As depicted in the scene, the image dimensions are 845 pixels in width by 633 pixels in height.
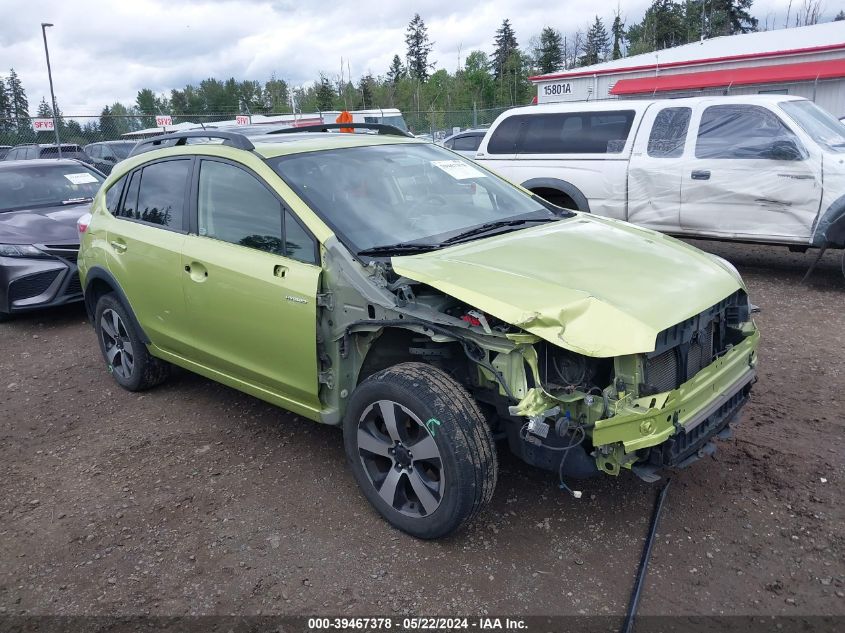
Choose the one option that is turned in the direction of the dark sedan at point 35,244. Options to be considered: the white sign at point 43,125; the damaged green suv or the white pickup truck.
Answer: the white sign

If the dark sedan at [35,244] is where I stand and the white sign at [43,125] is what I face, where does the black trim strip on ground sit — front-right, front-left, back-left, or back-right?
back-right

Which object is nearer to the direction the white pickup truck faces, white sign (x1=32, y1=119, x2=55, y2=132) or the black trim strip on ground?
the black trim strip on ground

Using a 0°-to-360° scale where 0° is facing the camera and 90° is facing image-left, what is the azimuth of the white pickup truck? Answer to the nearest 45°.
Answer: approximately 315°

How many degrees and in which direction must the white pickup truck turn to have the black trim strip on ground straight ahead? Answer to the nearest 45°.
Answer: approximately 45° to its right

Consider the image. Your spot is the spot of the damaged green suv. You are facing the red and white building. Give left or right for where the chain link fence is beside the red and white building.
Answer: left

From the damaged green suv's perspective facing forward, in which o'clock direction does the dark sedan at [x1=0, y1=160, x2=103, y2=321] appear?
The dark sedan is roughly at 6 o'clock from the damaged green suv.

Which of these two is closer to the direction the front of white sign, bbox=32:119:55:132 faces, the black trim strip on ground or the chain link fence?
the black trim strip on ground

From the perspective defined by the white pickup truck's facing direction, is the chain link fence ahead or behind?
behind

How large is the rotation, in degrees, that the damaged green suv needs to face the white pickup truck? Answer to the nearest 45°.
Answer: approximately 90° to its left

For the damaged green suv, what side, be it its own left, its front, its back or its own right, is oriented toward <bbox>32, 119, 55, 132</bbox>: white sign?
back
